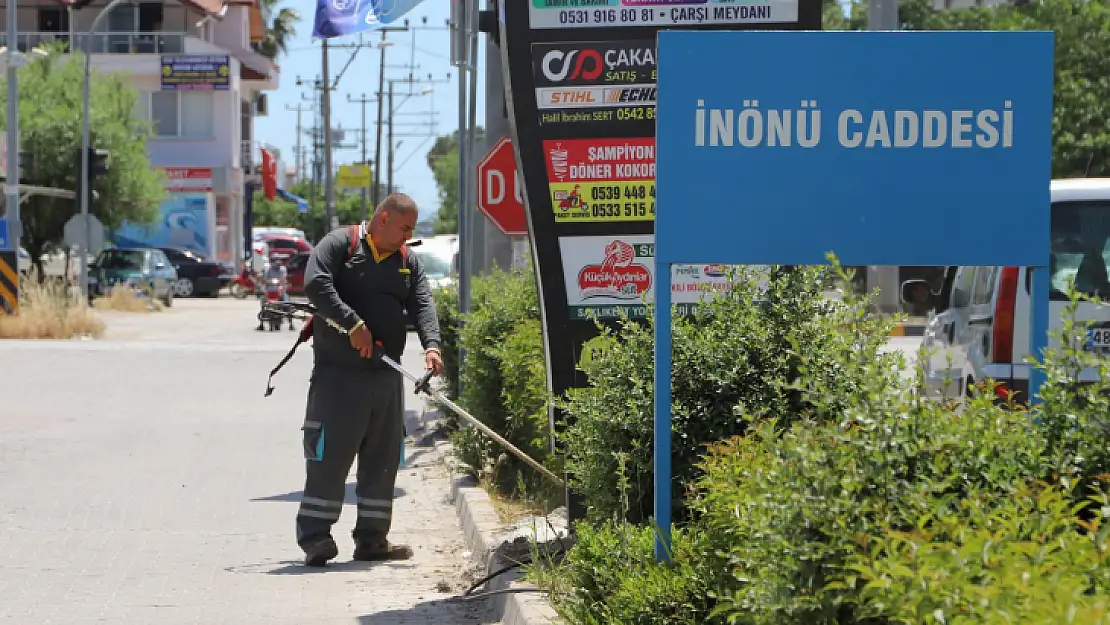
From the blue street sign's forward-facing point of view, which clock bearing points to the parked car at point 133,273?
The parked car is roughly at 5 o'clock from the blue street sign.

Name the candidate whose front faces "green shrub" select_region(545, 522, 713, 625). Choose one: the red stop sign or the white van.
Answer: the red stop sign

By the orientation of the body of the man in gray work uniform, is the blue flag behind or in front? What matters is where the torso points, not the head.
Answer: behind

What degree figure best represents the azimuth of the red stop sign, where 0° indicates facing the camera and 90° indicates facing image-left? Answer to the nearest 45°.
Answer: approximately 0°

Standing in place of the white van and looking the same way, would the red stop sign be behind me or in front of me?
in front

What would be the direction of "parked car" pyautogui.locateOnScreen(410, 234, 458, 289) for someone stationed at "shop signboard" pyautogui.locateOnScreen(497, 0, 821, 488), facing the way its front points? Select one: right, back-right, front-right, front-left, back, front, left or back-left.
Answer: back

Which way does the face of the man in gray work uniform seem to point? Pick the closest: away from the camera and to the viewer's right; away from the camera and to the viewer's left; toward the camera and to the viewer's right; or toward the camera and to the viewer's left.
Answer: toward the camera and to the viewer's right

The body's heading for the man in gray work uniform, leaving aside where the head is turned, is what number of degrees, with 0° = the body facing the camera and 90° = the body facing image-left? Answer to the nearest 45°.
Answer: approximately 315°

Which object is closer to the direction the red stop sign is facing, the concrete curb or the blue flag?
the concrete curb
